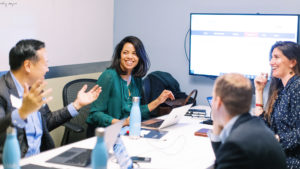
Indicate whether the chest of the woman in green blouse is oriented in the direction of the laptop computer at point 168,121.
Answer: yes

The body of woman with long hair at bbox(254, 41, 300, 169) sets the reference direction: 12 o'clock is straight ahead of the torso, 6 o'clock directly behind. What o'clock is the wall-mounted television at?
The wall-mounted television is roughly at 2 o'clock from the woman with long hair.

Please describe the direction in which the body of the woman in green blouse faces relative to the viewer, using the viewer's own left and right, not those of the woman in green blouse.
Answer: facing the viewer and to the right of the viewer

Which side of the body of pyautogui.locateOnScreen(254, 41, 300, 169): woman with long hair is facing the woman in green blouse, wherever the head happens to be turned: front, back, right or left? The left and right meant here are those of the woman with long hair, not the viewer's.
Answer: front

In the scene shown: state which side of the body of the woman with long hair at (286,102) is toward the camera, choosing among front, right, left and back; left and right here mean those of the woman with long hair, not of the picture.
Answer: left

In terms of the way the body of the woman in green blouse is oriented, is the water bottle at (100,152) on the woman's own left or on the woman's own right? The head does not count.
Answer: on the woman's own right

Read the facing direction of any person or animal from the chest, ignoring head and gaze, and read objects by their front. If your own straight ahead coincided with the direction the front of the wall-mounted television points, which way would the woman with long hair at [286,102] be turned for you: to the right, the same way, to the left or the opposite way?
to the right

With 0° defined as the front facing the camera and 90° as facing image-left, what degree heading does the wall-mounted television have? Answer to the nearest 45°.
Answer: approximately 0°

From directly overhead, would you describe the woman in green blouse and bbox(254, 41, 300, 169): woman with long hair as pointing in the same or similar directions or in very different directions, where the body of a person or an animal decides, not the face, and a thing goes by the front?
very different directions

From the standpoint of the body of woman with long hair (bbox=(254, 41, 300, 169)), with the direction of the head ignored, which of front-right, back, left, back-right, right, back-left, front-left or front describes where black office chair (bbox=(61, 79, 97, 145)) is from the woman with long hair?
front
